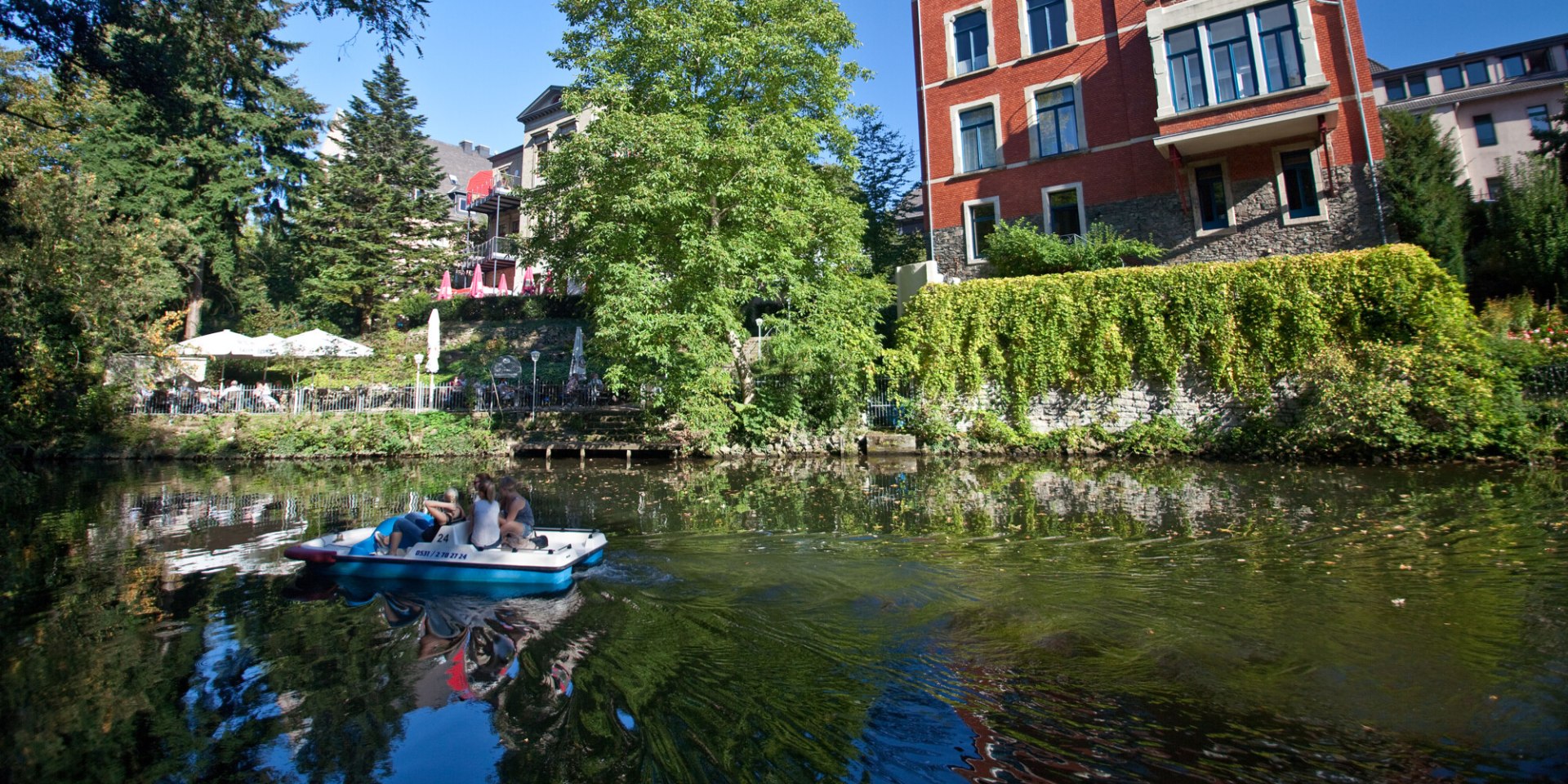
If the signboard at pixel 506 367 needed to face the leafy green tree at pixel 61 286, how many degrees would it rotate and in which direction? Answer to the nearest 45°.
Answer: approximately 90° to its right

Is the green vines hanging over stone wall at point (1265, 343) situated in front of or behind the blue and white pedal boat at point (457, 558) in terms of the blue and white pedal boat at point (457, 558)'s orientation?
behind

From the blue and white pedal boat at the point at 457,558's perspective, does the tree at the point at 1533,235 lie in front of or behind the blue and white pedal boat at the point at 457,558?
behind

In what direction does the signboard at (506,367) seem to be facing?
toward the camera

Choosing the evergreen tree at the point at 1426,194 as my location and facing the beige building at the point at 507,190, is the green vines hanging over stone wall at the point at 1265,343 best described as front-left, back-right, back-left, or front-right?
front-left

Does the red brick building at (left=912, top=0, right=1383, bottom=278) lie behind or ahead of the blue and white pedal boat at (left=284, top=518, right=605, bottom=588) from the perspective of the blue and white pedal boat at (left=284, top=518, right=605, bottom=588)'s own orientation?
behind

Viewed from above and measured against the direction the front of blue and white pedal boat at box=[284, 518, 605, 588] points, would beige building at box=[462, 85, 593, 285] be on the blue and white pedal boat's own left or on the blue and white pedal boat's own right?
on the blue and white pedal boat's own right

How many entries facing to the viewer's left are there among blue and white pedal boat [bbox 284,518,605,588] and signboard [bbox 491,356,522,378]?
1

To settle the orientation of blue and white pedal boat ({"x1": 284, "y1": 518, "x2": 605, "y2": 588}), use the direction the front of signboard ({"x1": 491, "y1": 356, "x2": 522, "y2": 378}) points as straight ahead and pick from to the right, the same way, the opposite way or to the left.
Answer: to the right

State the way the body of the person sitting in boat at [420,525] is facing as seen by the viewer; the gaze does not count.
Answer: to the viewer's left

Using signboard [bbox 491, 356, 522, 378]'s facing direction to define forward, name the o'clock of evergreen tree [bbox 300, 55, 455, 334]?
The evergreen tree is roughly at 5 o'clock from the signboard.

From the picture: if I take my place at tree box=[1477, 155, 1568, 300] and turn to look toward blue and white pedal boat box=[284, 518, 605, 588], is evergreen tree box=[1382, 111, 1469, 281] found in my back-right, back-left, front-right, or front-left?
front-right

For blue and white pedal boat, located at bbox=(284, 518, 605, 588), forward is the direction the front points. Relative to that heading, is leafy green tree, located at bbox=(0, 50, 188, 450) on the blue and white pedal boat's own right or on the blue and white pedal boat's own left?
on the blue and white pedal boat's own right

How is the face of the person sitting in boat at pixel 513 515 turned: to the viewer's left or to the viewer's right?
to the viewer's left

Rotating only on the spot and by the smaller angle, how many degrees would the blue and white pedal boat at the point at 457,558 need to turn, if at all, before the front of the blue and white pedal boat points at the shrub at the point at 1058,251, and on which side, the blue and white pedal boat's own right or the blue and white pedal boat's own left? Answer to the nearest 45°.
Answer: approximately 180°

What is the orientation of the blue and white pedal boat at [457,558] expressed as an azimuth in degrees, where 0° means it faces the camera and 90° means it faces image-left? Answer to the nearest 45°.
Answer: approximately 90°
